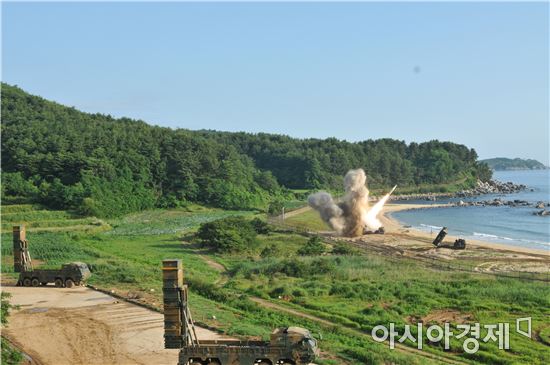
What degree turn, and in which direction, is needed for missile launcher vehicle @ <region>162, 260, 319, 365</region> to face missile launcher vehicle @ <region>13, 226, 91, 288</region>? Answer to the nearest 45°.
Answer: approximately 135° to its left

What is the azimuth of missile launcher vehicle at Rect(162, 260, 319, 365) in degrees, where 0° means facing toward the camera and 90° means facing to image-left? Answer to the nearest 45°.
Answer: approximately 270°
